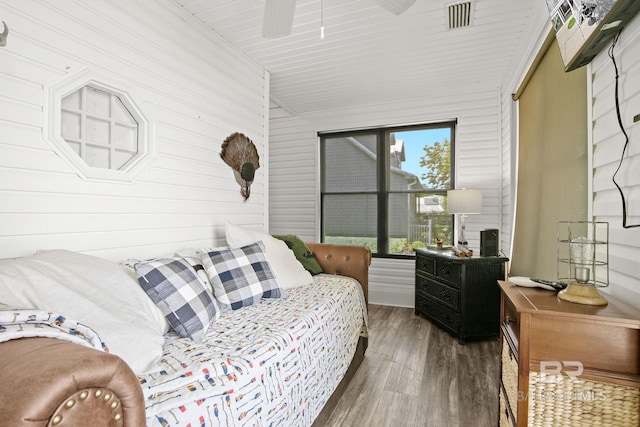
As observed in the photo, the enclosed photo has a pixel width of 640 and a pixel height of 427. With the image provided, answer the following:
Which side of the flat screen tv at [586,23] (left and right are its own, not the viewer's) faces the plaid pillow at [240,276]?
front

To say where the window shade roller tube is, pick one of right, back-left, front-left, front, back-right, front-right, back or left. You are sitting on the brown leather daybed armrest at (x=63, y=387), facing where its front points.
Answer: front-left

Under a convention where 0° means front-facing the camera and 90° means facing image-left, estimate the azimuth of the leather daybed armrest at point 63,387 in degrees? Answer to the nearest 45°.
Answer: approximately 315°

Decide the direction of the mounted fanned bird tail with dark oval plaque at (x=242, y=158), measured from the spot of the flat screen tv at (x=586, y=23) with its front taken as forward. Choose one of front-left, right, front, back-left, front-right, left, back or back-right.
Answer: front-right

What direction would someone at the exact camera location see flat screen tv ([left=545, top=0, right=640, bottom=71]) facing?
facing the viewer and to the left of the viewer

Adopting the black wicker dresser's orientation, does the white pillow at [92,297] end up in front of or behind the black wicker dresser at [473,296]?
in front

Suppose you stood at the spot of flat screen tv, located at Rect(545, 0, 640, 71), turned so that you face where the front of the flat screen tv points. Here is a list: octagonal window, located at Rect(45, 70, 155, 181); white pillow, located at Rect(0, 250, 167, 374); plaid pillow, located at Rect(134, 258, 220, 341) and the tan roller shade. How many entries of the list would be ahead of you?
3

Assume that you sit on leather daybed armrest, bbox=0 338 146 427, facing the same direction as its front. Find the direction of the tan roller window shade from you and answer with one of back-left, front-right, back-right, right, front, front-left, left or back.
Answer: front-left

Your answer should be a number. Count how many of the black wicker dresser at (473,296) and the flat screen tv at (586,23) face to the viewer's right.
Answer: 0

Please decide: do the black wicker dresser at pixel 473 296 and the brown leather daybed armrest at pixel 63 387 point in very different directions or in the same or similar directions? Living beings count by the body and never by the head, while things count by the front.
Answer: very different directions

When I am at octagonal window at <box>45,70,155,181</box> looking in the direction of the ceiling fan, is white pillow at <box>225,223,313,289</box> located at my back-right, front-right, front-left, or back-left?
front-left
